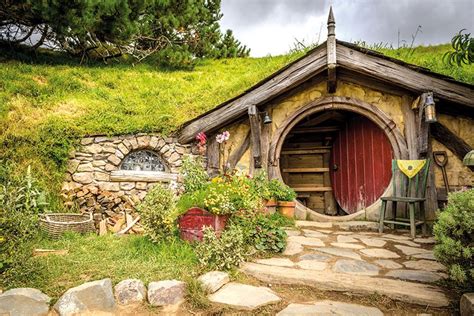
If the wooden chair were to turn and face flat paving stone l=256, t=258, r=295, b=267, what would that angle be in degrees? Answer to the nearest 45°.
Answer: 0° — it already faces it

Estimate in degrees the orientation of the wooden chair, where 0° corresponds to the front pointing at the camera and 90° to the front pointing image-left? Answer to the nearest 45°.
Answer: approximately 45°

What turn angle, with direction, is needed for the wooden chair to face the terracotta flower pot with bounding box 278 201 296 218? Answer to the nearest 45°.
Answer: approximately 45° to its right

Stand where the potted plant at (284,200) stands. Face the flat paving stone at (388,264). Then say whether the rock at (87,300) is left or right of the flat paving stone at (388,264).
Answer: right
